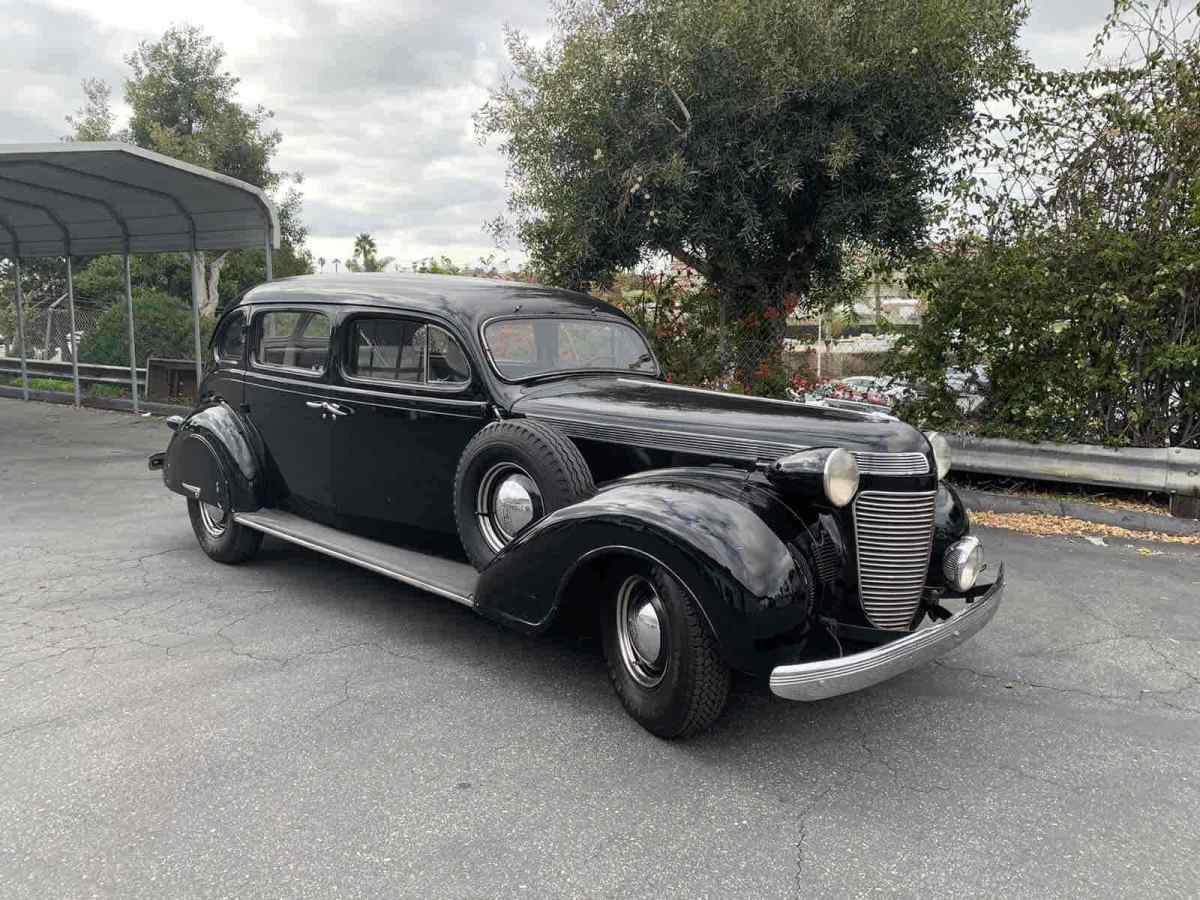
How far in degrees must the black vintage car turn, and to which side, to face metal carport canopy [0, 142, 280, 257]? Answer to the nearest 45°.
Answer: approximately 180°

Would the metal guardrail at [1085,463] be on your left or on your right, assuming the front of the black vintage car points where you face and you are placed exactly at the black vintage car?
on your left

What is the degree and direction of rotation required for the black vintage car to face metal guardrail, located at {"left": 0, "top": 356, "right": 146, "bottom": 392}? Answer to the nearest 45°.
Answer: approximately 180°

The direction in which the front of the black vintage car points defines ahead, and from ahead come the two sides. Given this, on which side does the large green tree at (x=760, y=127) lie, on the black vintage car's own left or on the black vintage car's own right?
on the black vintage car's own left

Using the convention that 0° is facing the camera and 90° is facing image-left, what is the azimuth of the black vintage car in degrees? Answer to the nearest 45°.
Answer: approximately 315°

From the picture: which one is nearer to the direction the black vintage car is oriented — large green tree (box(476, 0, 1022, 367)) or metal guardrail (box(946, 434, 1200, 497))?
the metal guardrail

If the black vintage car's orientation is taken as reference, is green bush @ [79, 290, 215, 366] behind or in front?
behind

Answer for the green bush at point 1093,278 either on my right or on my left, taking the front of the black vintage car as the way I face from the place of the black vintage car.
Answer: on my left
